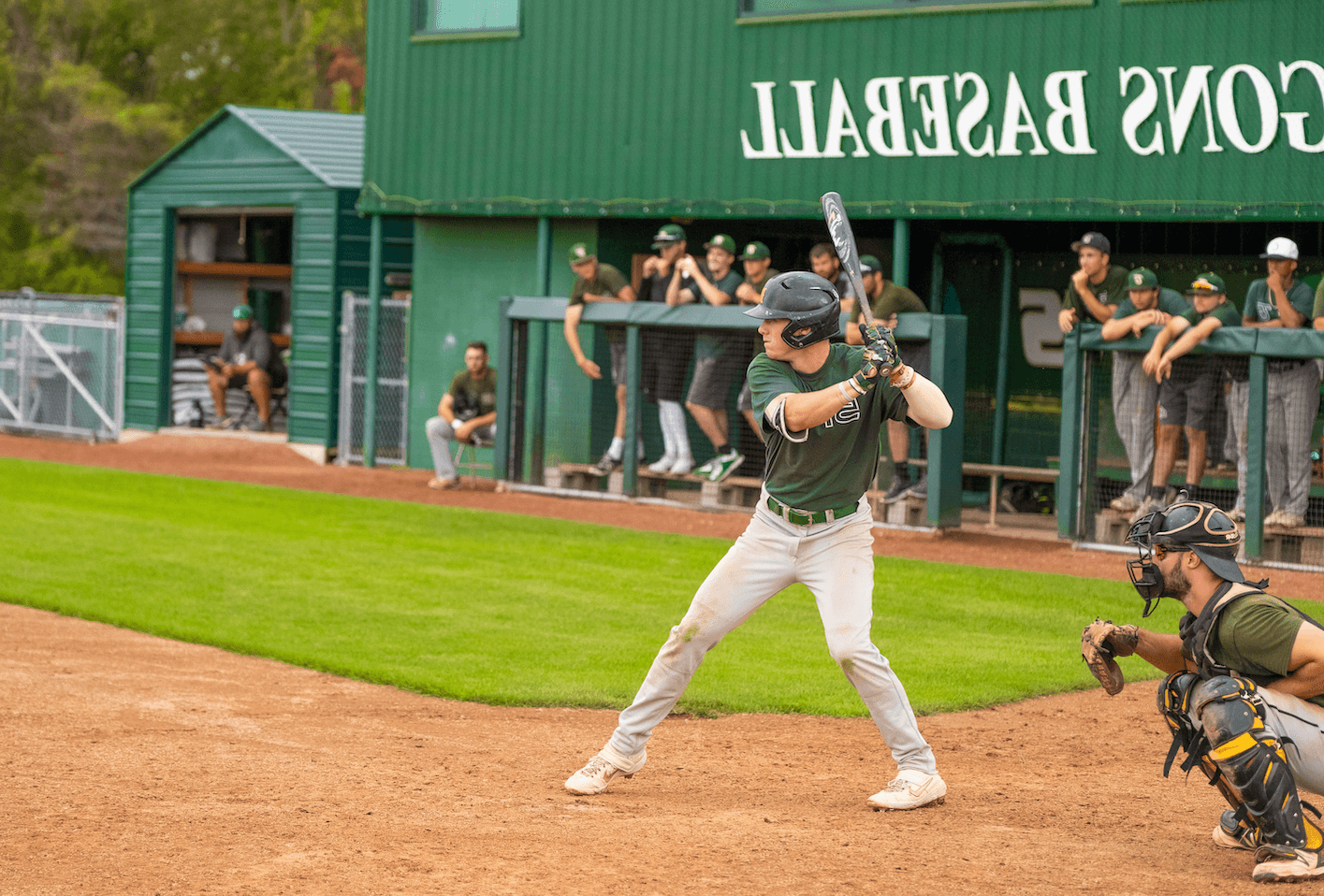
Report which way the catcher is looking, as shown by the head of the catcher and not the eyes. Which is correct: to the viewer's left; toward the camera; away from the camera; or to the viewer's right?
to the viewer's left

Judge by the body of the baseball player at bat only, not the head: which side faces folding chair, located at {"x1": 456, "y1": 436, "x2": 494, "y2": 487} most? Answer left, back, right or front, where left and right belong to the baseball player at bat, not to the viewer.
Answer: back

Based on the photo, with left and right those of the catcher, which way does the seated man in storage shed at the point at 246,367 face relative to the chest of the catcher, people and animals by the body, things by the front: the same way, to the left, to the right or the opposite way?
to the left

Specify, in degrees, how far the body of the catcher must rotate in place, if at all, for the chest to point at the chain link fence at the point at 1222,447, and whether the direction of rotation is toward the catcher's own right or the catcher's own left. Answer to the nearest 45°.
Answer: approximately 90° to the catcher's own right

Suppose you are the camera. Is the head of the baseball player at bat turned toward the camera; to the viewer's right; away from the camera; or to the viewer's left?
to the viewer's left

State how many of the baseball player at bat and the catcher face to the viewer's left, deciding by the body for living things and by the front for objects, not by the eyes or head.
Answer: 1

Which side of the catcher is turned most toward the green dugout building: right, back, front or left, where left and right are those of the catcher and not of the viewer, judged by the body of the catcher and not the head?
right

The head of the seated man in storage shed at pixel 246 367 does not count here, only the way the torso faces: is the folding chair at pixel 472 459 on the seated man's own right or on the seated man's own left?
on the seated man's own left

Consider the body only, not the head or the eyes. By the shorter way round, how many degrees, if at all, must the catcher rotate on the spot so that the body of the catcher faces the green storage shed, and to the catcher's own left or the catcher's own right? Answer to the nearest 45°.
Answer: approximately 45° to the catcher's own right

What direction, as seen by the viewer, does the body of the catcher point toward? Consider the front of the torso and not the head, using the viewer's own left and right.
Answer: facing to the left of the viewer
